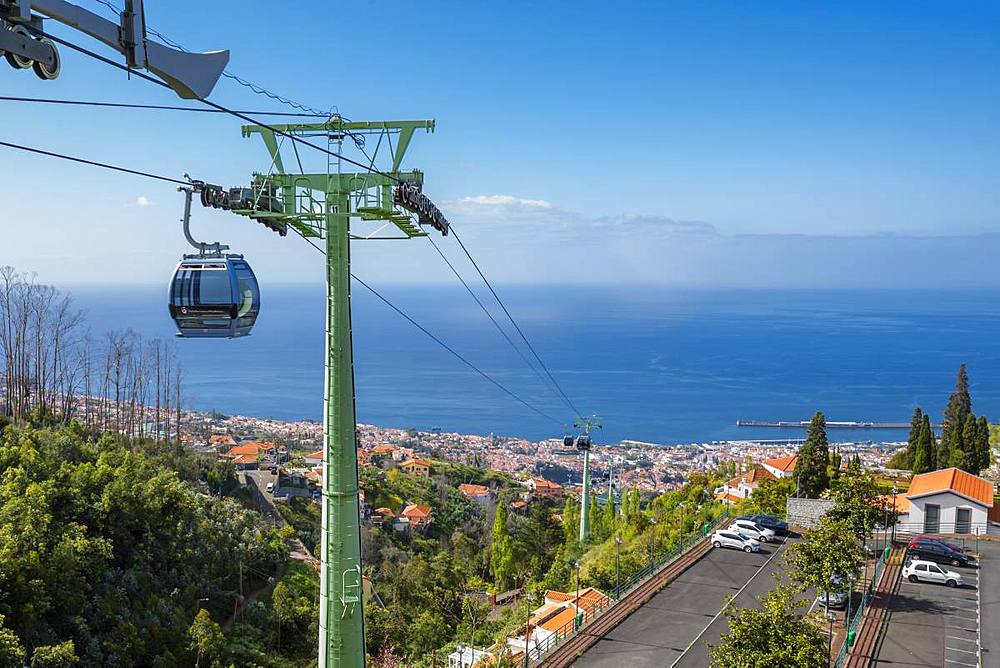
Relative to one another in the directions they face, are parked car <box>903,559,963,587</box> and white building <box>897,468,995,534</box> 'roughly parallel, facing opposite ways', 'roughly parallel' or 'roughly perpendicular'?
roughly perpendicular

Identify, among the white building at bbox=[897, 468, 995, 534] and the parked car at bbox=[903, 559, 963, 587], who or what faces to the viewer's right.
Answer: the parked car

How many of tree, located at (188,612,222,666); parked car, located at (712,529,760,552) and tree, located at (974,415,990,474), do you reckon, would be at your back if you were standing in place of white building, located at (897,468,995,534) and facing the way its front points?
1

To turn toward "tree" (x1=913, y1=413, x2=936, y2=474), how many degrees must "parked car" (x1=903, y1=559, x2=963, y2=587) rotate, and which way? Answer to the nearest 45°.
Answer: approximately 90° to its left

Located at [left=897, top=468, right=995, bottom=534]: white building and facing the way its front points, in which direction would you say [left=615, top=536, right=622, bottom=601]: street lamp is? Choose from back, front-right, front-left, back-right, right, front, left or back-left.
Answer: front-right

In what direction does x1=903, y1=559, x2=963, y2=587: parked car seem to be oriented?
to the viewer's right

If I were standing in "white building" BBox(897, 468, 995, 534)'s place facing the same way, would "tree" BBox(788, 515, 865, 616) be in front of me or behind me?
in front

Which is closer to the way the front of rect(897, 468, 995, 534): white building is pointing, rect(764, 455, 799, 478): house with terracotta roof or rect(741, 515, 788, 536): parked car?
the parked car

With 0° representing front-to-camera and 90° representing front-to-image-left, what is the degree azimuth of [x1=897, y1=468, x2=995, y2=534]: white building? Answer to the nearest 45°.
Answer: approximately 0°

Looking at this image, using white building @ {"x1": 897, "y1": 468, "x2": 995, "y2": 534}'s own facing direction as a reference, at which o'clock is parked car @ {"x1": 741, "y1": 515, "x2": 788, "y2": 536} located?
The parked car is roughly at 2 o'clock from the white building.

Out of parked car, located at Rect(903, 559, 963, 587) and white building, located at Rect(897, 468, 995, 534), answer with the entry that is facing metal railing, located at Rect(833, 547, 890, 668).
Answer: the white building

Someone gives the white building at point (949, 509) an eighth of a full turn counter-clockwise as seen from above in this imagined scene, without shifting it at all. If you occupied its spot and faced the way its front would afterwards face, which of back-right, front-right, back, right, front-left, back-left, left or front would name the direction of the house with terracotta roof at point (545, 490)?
back
